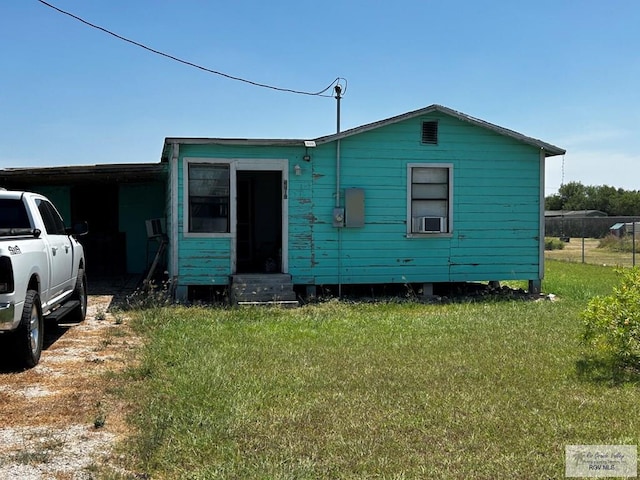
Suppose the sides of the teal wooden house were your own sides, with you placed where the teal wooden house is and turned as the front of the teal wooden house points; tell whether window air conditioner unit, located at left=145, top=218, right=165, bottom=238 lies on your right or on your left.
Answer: on your right

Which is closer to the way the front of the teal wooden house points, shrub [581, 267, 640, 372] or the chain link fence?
the shrub

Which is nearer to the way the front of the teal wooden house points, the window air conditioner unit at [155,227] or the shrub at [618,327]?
the shrub

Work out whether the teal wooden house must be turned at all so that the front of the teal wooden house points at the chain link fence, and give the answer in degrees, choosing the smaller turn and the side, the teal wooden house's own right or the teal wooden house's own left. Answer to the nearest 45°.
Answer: approximately 135° to the teal wooden house's own left

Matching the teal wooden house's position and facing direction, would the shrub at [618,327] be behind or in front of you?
in front

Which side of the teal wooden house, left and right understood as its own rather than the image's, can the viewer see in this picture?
front

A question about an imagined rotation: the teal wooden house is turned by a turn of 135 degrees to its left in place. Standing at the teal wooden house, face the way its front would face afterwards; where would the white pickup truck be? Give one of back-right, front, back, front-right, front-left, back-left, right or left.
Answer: back
